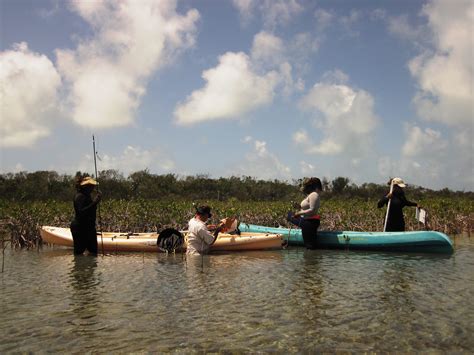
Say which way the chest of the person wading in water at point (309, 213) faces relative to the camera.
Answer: to the viewer's left

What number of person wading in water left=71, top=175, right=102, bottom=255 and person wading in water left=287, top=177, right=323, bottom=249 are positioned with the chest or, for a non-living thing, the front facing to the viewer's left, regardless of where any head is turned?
1

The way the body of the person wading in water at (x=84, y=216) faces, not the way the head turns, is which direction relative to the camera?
to the viewer's right

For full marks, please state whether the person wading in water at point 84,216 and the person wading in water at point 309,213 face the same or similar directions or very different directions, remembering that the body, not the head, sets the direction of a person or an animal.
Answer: very different directions
